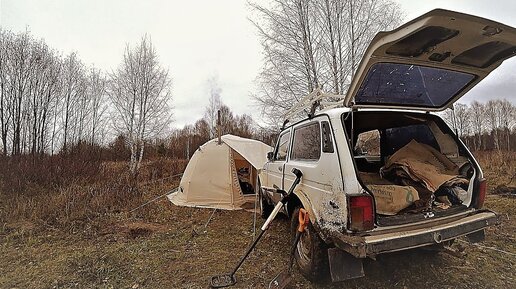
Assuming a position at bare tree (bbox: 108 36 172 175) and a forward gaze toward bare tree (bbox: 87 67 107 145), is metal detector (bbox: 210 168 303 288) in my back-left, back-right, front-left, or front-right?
back-left

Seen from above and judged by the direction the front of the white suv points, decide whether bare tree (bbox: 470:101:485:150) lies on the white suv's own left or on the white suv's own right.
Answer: on the white suv's own right

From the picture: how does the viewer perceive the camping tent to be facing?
facing the viewer and to the right of the viewer

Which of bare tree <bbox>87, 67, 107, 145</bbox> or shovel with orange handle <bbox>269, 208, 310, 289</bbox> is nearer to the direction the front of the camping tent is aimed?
the shovel with orange handle

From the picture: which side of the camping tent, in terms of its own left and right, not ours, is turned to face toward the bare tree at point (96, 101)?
back

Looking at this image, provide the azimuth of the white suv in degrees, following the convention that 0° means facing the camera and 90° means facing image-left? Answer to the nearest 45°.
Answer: approximately 135°

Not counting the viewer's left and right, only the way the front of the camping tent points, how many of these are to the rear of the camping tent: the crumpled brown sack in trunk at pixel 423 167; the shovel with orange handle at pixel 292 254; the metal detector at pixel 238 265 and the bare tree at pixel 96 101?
1

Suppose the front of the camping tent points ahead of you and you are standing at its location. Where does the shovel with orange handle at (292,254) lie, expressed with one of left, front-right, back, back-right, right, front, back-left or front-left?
front-right

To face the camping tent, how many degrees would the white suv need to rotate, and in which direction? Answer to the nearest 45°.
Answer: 0° — it already faces it

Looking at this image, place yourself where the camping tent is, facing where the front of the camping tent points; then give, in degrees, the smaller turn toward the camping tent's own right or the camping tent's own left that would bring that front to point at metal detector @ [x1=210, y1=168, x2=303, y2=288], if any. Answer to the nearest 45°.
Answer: approximately 45° to the camping tent's own right
